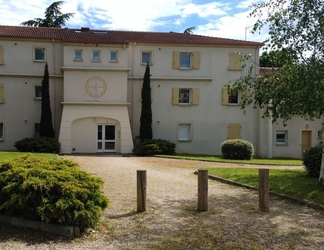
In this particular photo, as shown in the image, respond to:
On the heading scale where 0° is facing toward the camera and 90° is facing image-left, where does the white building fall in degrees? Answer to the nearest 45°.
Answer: approximately 0°

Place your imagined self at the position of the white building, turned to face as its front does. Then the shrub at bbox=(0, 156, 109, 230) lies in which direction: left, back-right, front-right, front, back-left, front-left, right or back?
front

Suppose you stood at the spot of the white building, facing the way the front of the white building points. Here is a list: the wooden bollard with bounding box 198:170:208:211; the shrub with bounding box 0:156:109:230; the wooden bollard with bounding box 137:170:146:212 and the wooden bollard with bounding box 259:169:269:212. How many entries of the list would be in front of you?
4

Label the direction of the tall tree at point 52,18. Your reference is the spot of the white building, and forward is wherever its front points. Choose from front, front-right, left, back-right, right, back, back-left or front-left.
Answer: back-right

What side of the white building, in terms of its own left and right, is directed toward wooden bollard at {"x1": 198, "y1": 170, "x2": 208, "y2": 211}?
front

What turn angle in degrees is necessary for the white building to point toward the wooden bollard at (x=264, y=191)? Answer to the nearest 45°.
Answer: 0° — it already faces it

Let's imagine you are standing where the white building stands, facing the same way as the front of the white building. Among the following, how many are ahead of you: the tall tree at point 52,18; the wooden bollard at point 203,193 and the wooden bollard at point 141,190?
2

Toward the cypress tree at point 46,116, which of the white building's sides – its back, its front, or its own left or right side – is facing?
right

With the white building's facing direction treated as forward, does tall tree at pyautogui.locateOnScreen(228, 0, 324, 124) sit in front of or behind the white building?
in front

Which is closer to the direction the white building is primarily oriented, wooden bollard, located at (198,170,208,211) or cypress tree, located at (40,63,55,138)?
the wooden bollard

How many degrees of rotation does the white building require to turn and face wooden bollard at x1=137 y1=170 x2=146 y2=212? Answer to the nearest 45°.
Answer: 0° — it already faces it

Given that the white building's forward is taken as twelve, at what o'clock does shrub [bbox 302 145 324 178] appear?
The shrub is roughly at 11 o'clock from the white building.

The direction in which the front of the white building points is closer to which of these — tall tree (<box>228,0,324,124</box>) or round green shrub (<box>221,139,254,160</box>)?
the tall tree
